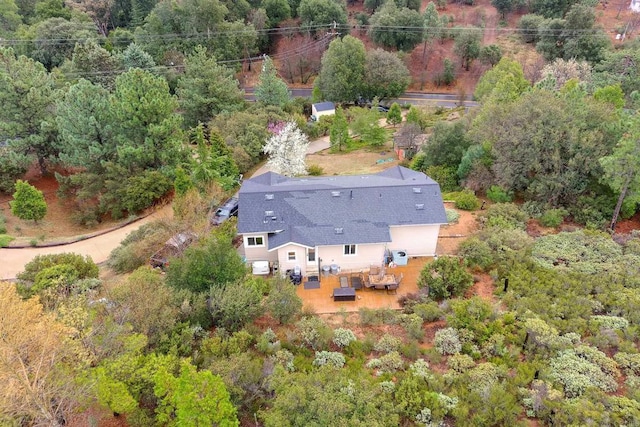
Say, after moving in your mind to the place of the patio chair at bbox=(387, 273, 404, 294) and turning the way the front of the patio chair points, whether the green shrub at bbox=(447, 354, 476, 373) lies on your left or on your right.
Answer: on your left

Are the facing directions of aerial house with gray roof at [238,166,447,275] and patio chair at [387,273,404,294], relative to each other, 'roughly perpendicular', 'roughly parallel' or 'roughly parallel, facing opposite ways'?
roughly perpendicular

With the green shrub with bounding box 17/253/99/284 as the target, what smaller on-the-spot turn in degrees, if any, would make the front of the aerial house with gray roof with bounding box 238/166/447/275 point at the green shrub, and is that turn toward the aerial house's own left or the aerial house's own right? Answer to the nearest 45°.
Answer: approximately 90° to the aerial house's own left

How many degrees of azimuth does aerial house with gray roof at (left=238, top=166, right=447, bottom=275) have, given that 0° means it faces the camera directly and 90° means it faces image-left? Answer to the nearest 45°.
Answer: approximately 180°

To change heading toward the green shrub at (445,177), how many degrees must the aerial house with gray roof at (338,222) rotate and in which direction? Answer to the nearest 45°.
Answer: approximately 45° to its right

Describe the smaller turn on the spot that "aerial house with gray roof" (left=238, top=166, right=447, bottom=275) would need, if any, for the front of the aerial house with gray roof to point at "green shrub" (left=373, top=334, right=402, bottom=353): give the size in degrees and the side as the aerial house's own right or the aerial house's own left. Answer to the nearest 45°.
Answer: approximately 180°

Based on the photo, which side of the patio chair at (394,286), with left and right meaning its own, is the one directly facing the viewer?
left

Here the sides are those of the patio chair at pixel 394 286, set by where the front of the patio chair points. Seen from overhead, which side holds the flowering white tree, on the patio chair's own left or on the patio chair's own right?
on the patio chair's own right

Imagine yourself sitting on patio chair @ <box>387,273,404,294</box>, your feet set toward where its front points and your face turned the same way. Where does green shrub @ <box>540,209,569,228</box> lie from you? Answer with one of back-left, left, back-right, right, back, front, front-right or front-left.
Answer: back-right

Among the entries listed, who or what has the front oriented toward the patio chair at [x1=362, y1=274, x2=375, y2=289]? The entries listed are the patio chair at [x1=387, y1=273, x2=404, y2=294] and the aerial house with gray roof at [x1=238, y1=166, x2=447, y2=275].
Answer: the patio chair at [x1=387, y1=273, x2=404, y2=294]
